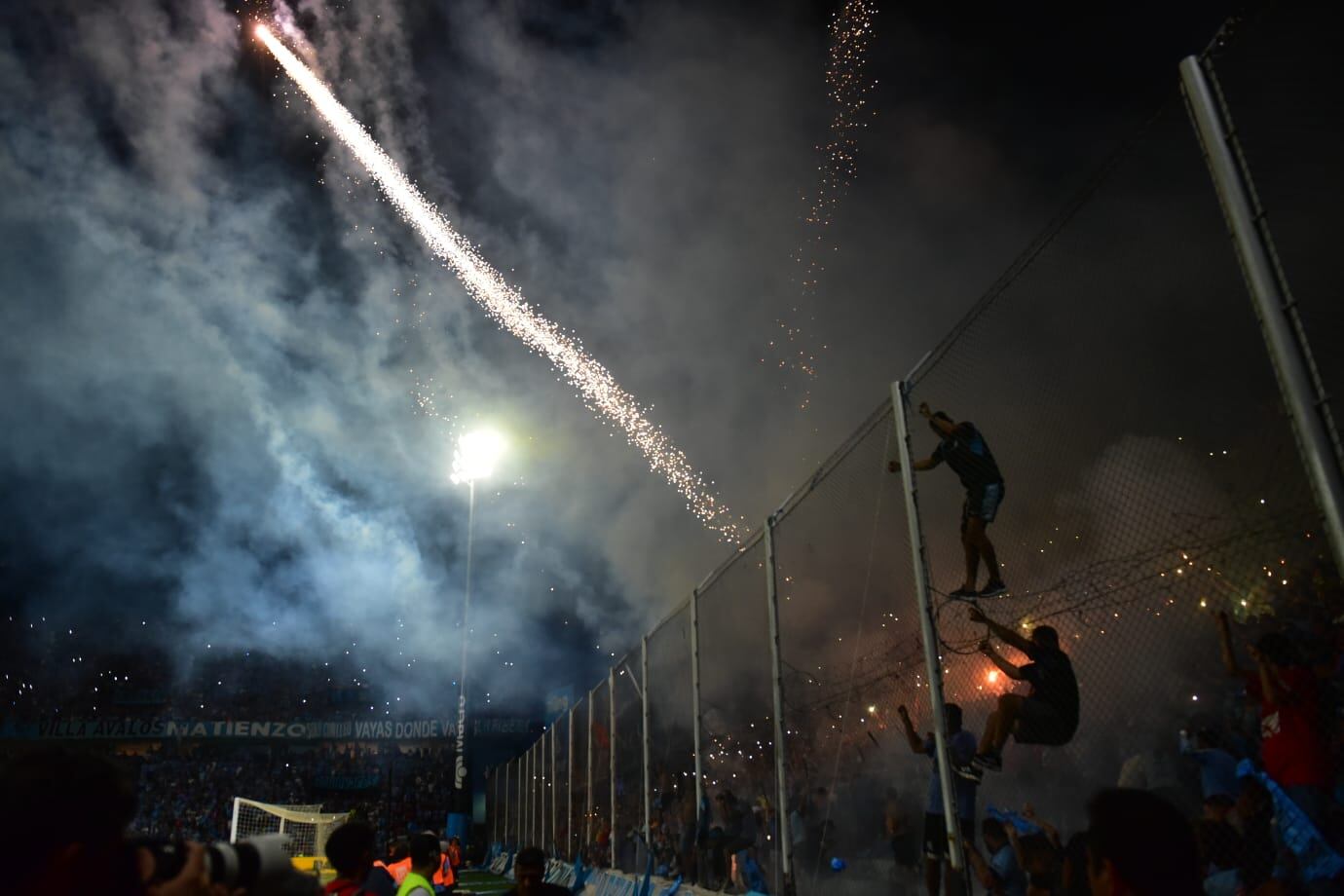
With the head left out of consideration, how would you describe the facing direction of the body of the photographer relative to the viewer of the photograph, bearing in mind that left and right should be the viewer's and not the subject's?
facing away from the viewer and to the right of the viewer

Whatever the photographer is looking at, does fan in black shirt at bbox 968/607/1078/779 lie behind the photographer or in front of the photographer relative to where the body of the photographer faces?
in front
